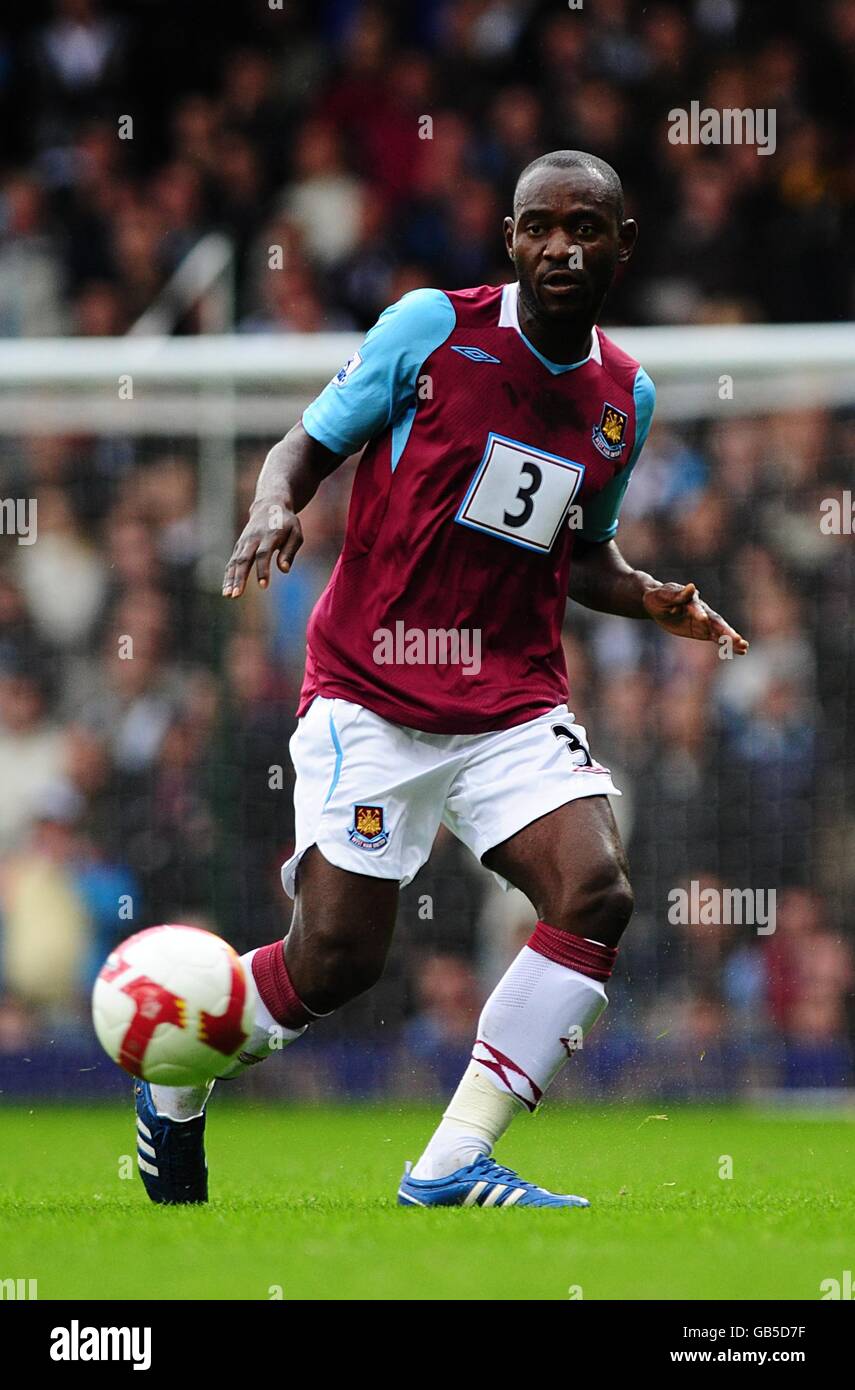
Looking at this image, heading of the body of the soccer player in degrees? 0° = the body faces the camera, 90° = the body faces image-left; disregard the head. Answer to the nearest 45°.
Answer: approximately 315°

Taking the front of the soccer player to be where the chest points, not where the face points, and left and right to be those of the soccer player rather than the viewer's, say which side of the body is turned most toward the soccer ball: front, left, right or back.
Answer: right
